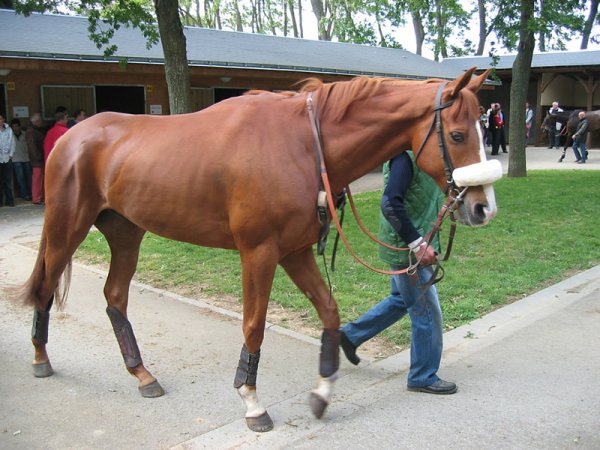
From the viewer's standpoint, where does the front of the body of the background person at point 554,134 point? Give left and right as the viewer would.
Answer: facing the viewer

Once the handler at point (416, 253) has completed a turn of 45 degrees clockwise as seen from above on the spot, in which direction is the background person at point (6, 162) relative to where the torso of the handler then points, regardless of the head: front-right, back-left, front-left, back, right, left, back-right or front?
back

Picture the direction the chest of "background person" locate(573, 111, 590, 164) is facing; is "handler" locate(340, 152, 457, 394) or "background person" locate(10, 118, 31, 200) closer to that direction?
the background person

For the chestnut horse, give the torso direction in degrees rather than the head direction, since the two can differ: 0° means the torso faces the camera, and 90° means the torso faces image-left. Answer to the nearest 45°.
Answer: approximately 315°

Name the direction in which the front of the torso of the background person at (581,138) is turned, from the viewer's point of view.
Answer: to the viewer's left

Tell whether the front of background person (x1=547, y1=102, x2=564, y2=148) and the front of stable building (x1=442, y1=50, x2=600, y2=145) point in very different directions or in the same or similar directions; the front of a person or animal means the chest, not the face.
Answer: same or similar directions

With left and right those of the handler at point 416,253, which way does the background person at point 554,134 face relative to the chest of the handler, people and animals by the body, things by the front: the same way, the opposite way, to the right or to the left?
to the right

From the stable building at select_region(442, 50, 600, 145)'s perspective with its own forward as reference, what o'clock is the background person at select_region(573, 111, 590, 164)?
The background person is roughly at 12 o'clock from the stable building.

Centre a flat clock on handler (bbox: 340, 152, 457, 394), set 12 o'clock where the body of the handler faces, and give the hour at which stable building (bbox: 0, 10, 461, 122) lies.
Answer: The stable building is roughly at 8 o'clock from the handler.

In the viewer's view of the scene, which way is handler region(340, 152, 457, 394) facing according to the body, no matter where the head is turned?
to the viewer's right

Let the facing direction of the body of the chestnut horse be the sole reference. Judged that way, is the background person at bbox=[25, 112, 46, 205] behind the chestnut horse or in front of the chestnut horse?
behind

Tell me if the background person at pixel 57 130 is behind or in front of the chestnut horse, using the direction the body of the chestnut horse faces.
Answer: behind

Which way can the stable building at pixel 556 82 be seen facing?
toward the camera

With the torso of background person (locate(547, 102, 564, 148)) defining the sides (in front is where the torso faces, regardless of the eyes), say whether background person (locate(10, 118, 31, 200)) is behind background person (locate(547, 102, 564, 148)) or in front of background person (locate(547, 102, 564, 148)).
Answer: in front

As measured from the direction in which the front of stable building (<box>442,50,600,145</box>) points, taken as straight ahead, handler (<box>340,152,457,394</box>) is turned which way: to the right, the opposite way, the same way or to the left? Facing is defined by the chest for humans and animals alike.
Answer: to the left
